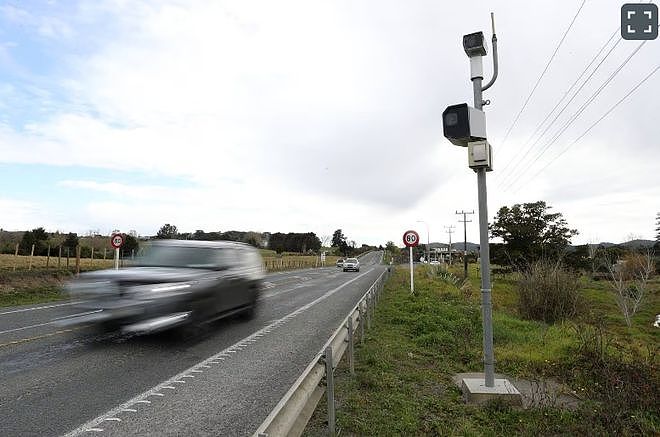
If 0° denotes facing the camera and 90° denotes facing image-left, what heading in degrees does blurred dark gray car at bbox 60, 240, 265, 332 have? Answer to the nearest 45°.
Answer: approximately 45°

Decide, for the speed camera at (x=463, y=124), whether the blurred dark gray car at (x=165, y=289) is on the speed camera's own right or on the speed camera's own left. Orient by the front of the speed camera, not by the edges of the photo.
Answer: on the speed camera's own right

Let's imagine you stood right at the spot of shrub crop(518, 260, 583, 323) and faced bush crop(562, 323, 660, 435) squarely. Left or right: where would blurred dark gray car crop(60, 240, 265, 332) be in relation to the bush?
right

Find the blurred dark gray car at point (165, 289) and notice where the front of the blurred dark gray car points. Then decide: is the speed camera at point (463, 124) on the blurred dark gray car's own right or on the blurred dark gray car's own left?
on the blurred dark gray car's own left

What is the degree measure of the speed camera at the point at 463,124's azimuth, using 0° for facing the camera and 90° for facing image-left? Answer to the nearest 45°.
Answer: approximately 45°

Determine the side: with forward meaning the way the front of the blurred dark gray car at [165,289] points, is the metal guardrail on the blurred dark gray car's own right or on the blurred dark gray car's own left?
on the blurred dark gray car's own left

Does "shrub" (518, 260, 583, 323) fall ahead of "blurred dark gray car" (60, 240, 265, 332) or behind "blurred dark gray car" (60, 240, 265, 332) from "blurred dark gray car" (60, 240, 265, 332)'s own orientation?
behind

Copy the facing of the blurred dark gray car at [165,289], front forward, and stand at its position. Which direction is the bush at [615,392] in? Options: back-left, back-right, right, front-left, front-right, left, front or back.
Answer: left

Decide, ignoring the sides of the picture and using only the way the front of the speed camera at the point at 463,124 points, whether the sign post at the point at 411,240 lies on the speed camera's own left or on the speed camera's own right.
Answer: on the speed camera's own right

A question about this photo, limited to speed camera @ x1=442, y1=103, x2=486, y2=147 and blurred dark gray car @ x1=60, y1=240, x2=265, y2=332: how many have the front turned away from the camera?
0

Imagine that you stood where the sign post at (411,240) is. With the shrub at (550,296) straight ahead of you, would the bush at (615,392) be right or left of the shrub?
right

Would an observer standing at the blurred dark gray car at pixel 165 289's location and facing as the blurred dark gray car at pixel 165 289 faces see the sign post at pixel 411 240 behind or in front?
behind

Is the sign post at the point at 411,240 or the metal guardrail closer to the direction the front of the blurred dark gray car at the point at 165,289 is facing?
the metal guardrail
